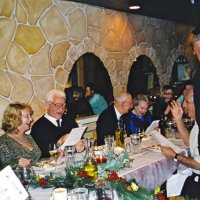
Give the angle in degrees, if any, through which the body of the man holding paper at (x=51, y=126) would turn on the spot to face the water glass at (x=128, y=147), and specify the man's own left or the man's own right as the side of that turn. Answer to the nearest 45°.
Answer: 0° — they already face it

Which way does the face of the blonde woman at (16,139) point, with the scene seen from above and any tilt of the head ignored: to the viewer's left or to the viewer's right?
to the viewer's right

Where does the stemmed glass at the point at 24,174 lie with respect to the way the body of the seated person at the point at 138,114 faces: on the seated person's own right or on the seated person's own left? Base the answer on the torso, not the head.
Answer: on the seated person's own right

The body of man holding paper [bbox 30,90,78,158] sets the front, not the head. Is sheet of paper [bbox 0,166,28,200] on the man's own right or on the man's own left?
on the man's own right

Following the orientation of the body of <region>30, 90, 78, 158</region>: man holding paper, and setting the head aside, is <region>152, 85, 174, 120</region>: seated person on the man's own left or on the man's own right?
on the man's own left

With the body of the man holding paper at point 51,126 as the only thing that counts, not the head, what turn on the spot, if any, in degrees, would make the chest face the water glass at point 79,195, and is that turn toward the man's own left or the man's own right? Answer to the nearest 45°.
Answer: approximately 45° to the man's own right
